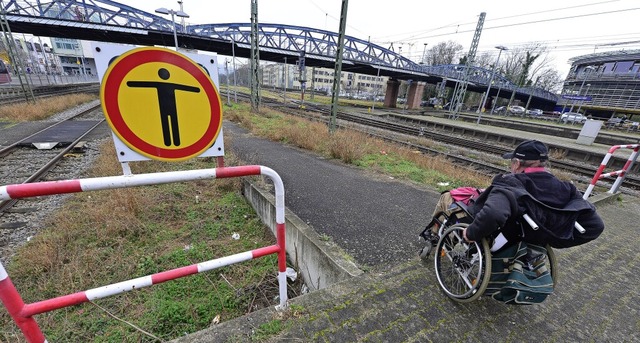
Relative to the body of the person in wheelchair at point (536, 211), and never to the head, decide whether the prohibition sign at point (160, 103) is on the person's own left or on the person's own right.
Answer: on the person's own left

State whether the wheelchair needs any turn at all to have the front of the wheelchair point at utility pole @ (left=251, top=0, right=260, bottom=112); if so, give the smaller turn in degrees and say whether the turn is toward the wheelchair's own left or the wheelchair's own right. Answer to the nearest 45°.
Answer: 0° — it already faces it

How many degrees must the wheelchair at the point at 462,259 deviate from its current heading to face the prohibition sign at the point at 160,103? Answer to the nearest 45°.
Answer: approximately 90° to its left

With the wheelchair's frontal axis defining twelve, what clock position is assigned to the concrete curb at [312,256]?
The concrete curb is roughly at 10 o'clock from the wheelchair.

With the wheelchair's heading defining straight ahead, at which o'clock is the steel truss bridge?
The steel truss bridge is roughly at 11 o'clock from the wheelchair.

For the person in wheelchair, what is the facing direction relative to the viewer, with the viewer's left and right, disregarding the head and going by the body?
facing away from the viewer and to the left of the viewer

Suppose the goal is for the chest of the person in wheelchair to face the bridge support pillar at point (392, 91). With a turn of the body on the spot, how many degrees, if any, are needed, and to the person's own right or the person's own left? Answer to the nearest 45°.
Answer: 0° — they already face it

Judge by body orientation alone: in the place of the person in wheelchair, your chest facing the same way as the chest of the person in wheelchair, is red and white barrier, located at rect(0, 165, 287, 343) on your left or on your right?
on your left

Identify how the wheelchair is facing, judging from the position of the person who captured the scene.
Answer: facing away from the viewer and to the left of the viewer

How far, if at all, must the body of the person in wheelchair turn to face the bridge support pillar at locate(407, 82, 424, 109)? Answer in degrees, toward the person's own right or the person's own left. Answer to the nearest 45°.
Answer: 0° — they already face it

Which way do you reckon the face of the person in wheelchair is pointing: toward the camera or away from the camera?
away from the camera
